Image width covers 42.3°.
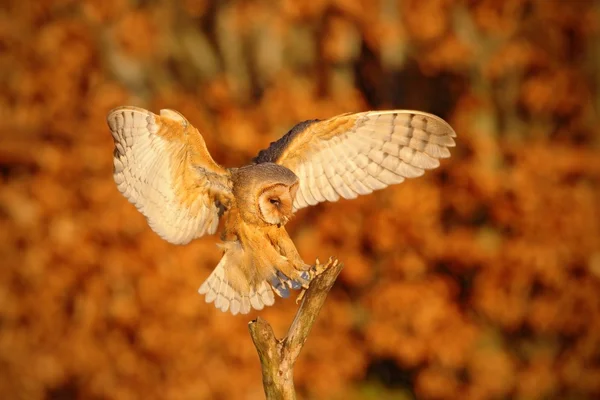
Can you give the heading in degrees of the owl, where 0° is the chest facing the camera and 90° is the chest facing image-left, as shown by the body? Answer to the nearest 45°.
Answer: approximately 315°
